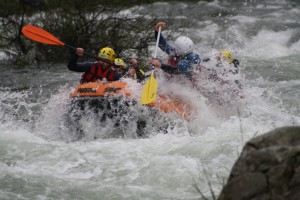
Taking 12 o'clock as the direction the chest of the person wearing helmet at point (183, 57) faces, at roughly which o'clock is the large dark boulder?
The large dark boulder is roughly at 9 o'clock from the person wearing helmet.

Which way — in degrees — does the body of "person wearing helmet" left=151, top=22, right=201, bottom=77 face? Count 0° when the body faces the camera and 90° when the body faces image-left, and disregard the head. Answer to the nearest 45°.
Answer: approximately 90°

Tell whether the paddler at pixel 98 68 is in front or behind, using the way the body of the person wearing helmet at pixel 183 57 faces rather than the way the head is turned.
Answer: in front

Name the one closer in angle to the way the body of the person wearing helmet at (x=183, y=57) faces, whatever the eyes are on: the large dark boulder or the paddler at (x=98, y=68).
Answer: the paddler
